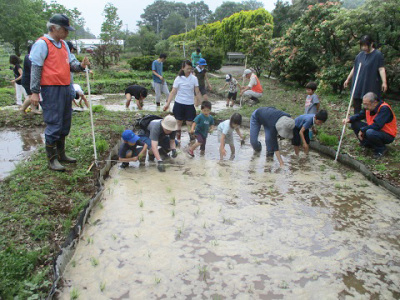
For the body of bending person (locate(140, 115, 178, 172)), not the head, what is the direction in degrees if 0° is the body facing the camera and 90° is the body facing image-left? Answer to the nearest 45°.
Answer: approximately 315°

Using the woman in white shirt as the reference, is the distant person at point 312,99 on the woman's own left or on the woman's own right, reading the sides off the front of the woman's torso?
on the woman's own left

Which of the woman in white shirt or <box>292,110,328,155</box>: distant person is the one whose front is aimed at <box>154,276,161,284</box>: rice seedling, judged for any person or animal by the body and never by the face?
the woman in white shirt

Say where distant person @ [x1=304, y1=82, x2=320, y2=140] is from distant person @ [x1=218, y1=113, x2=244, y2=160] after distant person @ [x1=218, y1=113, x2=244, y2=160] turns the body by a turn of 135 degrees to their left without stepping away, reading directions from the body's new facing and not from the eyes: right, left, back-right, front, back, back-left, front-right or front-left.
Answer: front-right

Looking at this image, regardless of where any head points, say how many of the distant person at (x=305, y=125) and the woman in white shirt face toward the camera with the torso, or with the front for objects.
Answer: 1

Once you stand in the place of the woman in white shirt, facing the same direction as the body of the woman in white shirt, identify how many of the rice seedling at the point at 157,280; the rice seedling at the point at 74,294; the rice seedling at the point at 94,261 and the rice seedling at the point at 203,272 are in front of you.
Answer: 4
